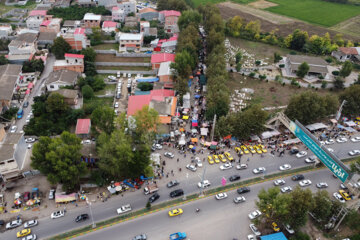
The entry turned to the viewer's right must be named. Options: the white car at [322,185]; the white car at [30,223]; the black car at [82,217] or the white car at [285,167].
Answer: the white car at [322,185]

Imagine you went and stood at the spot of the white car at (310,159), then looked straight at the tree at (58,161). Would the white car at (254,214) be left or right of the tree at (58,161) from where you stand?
left

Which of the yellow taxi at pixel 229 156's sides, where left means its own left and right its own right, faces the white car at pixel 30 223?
right

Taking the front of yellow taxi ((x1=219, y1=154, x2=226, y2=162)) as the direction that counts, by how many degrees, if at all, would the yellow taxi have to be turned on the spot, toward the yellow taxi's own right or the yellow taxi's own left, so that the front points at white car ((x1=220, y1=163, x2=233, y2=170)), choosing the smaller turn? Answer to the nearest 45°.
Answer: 0° — it already faces it
